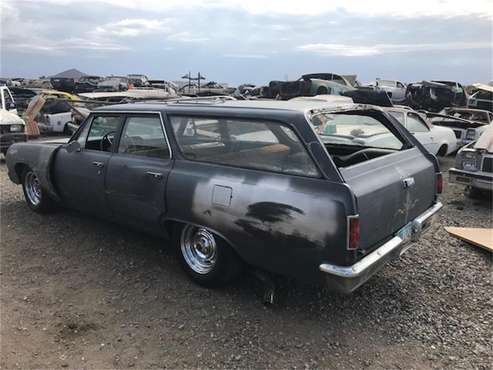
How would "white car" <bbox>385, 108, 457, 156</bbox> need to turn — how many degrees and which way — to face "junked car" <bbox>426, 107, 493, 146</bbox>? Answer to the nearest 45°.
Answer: approximately 90° to its left

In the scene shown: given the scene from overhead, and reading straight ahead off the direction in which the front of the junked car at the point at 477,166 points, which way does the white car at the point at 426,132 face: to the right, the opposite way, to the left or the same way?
to the left

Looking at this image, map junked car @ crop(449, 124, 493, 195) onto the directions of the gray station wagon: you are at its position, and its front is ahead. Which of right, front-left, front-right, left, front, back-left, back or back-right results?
right

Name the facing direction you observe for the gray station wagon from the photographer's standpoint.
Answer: facing away from the viewer and to the left of the viewer

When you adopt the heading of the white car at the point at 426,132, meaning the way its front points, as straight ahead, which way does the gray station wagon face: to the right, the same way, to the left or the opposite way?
the opposite way

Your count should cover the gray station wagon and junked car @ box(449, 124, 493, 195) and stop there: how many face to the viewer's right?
0
